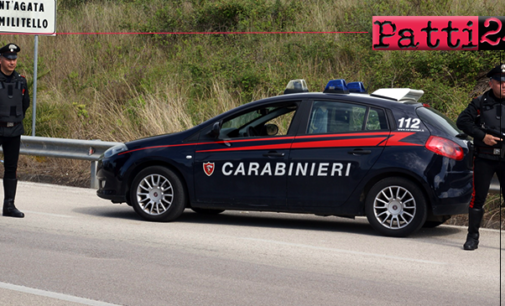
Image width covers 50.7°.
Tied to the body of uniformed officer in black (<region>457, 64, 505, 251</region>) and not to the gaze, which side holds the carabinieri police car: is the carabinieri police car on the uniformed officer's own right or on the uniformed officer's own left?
on the uniformed officer's own right

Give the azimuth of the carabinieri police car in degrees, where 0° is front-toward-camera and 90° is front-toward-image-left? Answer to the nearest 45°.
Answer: approximately 90°

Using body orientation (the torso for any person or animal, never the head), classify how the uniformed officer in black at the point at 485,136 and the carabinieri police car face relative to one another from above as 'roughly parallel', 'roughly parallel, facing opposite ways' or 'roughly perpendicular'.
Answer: roughly perpendicular

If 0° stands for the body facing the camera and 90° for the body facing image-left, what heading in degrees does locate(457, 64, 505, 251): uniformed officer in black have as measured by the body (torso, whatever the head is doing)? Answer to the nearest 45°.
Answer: approximately 0°

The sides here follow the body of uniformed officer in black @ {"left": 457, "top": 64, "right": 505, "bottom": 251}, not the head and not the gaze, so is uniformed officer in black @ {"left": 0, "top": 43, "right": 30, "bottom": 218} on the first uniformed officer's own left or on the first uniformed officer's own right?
on the first uniformed officer's own right

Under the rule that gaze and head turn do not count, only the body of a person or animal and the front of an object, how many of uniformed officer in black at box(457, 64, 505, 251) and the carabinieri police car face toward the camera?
1

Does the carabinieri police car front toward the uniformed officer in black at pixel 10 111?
yes
